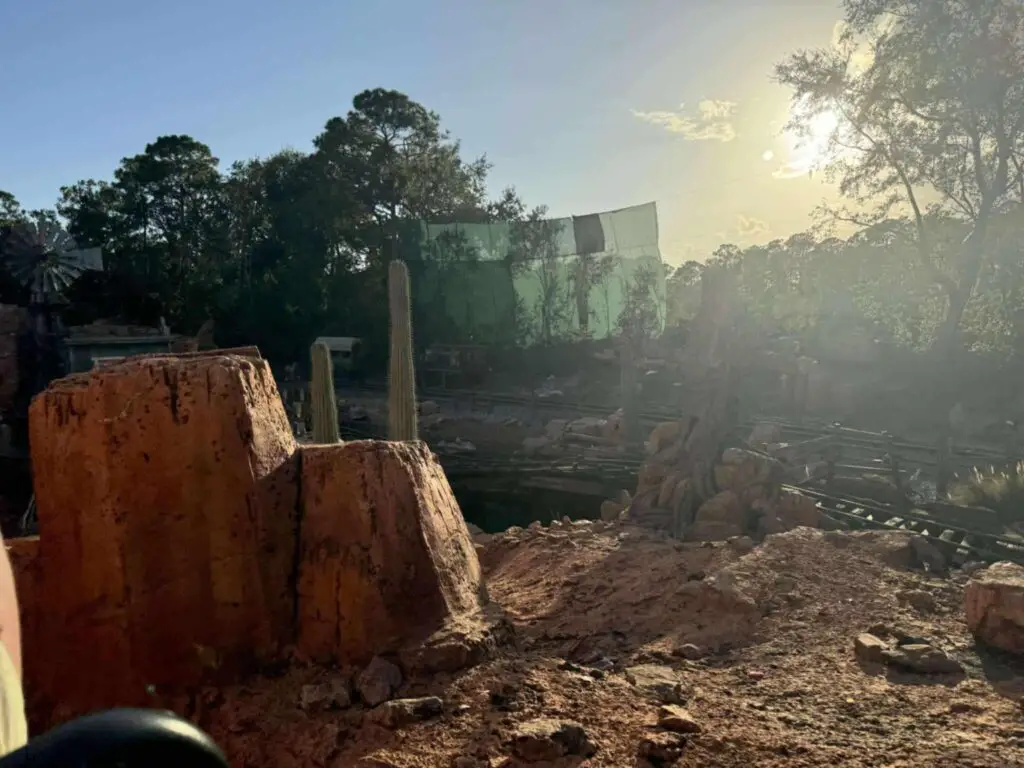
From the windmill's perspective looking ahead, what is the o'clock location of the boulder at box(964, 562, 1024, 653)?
The boulder is roughly at 10 o'clock from the windmill.

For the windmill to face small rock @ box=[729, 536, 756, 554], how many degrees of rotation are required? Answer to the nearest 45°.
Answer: approximately 45° to its left

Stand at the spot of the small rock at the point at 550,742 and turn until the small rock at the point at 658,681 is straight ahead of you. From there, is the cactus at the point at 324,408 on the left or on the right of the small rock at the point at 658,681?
left

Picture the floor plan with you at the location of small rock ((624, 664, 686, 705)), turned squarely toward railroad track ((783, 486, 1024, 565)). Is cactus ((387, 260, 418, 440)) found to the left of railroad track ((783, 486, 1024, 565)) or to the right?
left

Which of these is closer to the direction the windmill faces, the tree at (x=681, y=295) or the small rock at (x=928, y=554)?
the small rock

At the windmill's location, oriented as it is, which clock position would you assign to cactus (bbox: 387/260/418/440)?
The cactus is roughly at 10 o'clock from the windmill.

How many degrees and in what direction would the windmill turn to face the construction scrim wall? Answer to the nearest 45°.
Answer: approximately 135° to its left

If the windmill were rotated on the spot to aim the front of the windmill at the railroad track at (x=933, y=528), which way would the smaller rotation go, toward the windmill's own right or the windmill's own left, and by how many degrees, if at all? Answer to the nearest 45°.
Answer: approximately 45° to the windmill's own left

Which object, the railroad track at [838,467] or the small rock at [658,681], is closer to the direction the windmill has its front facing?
the small rock

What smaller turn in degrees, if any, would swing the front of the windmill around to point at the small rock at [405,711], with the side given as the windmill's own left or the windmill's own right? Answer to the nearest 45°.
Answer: approximately 45° to the windmill's own left

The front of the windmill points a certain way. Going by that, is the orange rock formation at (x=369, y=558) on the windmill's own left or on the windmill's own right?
on the windmill's own left

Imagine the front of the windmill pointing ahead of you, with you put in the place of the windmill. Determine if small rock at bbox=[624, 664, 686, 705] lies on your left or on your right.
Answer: on your left

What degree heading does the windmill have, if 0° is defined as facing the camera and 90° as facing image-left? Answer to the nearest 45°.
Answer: approximately 45°
